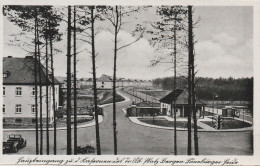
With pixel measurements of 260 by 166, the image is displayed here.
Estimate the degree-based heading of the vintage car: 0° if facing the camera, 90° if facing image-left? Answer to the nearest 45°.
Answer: approximately 45°

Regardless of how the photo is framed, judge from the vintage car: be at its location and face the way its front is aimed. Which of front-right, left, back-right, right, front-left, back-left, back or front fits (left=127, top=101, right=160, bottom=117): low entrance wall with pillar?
back

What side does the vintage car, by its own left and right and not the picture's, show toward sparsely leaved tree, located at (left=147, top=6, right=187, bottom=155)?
left
